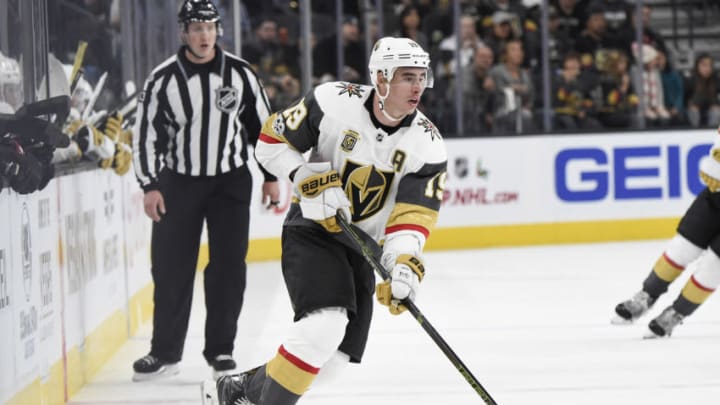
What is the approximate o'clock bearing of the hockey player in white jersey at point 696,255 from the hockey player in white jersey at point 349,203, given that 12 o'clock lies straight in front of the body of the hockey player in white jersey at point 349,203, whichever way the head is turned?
the hockey player in white jersey at point 696,255 is roughly at 9 o'clock from the hockey player in white jersey at point 349,203.

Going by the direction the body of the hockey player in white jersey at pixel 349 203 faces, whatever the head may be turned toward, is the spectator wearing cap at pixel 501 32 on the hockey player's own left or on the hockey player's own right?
on the hockey player's own left

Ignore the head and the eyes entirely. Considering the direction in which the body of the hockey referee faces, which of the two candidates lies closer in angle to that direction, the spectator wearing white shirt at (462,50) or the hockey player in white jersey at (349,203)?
the hockey player in white jersey

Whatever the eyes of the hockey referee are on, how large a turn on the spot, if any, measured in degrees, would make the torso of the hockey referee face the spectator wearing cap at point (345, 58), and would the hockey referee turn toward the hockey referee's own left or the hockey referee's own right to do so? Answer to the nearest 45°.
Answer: approximately 180°

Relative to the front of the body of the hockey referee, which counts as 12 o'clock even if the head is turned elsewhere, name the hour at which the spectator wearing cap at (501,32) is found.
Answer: The spectator wearing cap is roughly at 7 o'clock from the hockey referee.

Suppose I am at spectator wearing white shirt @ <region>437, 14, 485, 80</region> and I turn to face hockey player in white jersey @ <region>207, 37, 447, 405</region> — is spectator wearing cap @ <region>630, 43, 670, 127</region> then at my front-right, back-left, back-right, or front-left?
back-left

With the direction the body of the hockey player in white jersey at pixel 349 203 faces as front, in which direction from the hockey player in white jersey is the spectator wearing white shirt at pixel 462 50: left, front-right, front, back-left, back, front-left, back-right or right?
back-left

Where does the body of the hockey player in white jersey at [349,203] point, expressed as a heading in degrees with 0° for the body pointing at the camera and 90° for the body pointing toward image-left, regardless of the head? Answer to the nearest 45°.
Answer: approximately 315°

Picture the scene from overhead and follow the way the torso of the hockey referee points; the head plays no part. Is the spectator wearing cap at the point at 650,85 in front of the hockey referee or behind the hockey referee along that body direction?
behind

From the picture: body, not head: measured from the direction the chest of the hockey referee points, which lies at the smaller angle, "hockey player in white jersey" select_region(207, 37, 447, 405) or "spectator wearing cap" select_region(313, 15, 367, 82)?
the hockey player in white jersey
